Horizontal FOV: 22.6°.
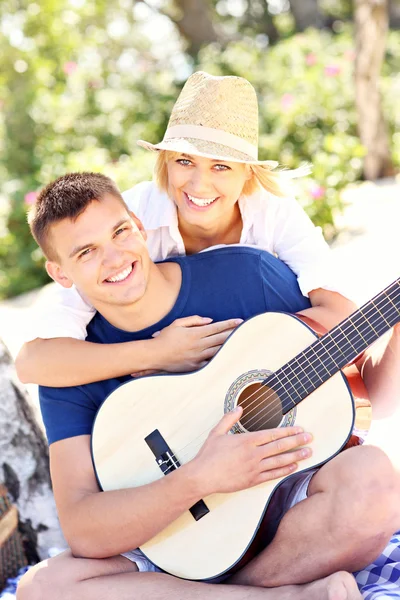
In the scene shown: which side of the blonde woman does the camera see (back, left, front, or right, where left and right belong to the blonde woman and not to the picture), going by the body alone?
front

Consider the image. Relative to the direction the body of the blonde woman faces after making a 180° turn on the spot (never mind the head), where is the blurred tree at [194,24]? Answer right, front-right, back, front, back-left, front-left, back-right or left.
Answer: front

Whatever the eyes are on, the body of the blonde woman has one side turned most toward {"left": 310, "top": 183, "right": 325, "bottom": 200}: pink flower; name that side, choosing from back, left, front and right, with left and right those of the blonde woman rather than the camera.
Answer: back

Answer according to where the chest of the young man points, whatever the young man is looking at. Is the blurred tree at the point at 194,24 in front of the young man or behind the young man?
behind

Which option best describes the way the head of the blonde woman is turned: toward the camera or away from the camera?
toward the camera

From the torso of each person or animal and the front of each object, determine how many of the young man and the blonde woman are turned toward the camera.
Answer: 2

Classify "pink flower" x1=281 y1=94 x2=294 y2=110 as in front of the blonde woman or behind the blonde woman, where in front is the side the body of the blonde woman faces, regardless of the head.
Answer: behind

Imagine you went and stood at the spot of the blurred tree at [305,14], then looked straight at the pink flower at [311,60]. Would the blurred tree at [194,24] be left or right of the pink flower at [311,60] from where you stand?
right

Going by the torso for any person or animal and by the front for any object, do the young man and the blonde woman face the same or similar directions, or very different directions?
same or similar directions
